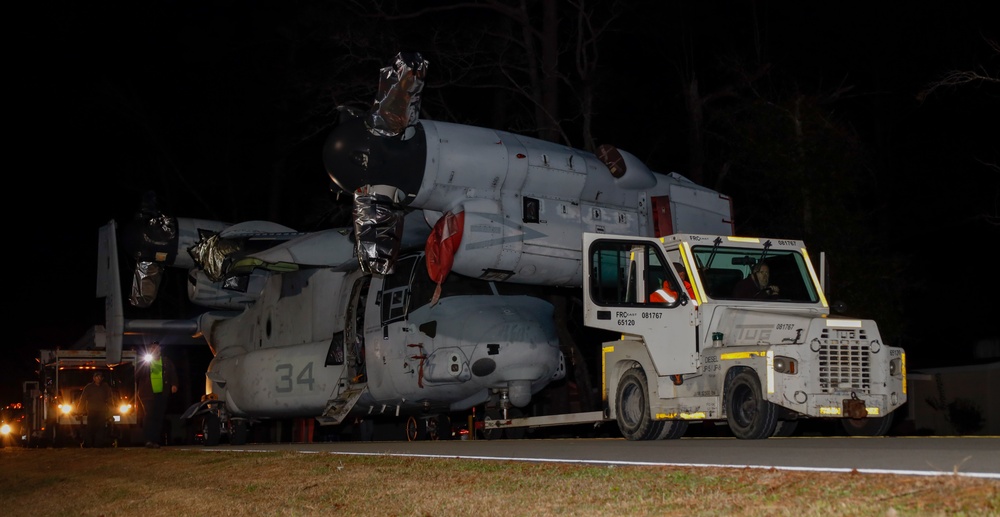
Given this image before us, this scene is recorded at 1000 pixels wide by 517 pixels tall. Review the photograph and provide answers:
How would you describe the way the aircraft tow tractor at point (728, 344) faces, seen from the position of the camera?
facing the viewer and to the right of the viewer

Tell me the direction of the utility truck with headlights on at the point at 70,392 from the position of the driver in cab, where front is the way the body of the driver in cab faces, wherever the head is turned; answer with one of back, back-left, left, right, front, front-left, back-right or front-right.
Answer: back

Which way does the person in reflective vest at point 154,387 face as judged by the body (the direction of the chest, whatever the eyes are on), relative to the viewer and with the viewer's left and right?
facing the viewer

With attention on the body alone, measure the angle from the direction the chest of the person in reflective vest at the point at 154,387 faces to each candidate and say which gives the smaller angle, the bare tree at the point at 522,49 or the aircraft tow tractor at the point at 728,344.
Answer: the aircraft tow tractor

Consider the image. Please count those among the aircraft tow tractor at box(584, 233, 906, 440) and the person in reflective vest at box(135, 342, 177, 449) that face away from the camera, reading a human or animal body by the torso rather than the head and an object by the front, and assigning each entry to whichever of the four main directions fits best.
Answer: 0

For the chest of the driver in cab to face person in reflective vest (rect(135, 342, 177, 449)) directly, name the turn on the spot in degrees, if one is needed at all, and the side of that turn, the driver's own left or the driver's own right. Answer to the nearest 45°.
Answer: approximately 180°

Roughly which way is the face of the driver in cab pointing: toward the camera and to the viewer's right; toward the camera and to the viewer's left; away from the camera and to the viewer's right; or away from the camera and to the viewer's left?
toward the camera and to the viewer's right

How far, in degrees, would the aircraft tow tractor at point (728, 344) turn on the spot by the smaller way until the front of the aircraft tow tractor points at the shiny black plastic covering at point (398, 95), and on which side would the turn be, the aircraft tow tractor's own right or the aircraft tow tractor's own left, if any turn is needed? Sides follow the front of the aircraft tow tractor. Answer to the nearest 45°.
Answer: approximately 135° to the aircraft tow tractor's own right

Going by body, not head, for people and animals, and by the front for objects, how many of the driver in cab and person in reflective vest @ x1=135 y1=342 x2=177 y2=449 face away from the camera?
0

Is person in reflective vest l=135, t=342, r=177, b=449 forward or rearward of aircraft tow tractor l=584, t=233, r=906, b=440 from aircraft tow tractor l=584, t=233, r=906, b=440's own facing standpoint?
rearward

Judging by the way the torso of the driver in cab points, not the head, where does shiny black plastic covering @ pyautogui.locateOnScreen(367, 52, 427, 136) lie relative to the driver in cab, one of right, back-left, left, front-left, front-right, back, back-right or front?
back-right

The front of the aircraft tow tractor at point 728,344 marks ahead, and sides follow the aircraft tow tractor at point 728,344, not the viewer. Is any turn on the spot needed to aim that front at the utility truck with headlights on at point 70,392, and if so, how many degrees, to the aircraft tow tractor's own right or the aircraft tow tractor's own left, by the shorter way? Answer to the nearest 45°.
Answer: approximately 180°

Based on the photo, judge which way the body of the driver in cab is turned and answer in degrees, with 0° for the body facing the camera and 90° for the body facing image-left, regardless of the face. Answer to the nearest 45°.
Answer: approximately 315°
